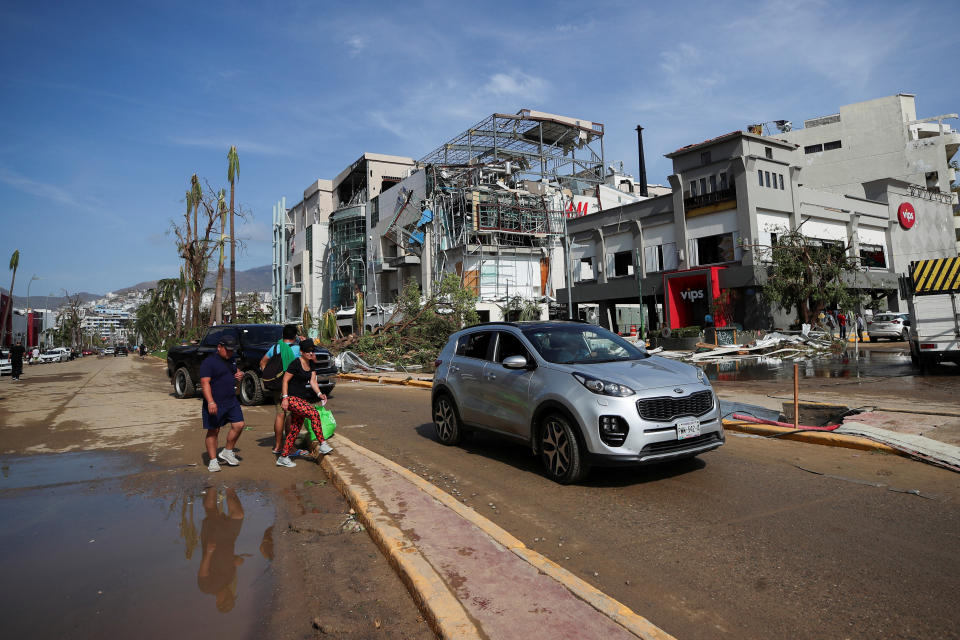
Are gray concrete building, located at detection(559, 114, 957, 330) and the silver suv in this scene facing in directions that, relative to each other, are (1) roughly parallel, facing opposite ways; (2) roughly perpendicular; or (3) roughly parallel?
roughly perpendicular

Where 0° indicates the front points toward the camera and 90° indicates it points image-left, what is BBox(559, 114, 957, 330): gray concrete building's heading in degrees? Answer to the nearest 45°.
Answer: approximately 45°

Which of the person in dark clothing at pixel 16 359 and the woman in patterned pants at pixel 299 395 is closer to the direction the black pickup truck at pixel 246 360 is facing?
the woman in patterned pants

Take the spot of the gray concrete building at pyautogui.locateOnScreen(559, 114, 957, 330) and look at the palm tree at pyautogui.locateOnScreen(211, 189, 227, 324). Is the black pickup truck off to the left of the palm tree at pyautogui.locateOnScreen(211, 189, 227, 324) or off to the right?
left

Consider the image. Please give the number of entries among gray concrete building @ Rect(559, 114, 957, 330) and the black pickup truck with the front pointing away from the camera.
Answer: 0

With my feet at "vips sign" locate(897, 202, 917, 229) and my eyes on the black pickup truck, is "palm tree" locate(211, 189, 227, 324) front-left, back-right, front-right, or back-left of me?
front-right

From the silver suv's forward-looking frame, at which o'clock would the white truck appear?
The white truck is roughly at 9 o'clock from the silver suv.

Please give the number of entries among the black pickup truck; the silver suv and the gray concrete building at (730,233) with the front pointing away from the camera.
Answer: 0

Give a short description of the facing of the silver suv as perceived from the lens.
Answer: facing the viewer and to the right of the viewer

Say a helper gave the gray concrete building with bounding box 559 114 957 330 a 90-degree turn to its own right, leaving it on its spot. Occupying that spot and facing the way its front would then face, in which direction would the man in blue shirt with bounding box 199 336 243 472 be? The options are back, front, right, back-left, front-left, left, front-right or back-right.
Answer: back-left

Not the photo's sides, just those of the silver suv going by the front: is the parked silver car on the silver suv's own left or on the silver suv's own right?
on the silver suv's own left

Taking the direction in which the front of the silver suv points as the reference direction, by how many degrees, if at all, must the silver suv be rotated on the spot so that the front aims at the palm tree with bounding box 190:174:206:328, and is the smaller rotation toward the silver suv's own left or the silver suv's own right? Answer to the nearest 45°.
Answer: approximately 180°

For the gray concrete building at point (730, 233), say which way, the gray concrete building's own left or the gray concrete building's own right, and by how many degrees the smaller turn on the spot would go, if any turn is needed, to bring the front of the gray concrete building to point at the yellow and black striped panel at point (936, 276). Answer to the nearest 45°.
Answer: approximately 45° to the gray concrete building's own left

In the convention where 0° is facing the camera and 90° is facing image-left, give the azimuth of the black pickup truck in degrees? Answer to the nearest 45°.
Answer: approximately 315°

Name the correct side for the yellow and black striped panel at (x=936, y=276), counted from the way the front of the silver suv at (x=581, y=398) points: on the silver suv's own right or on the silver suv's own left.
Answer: on the silver suv's own left

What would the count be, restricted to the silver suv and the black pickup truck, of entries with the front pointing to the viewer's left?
0
